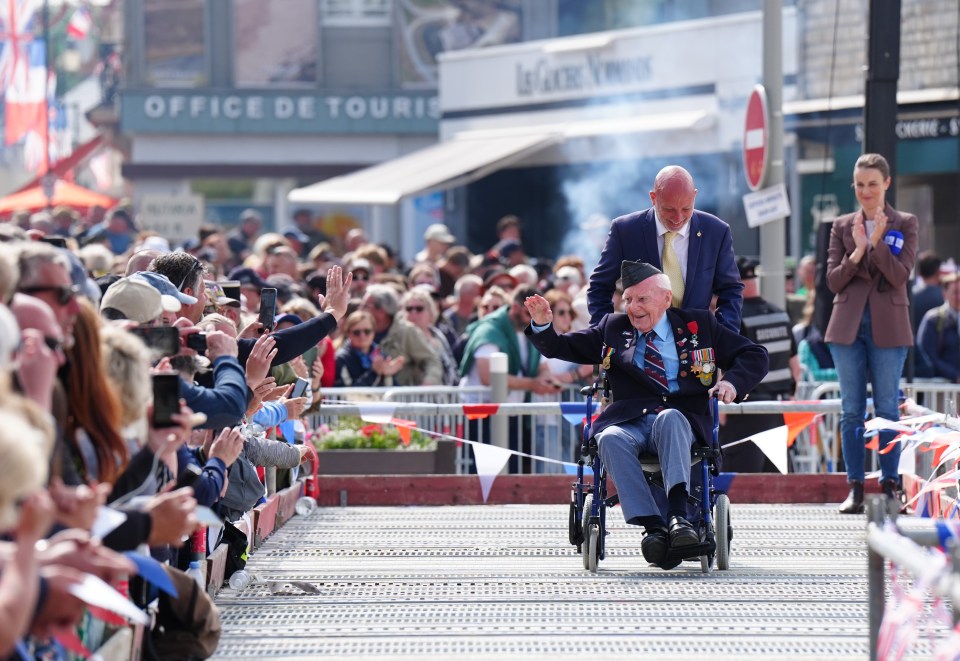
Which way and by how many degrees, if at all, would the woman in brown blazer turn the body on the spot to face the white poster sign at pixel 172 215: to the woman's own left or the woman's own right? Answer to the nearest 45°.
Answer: approximately 135° to the woman's own right

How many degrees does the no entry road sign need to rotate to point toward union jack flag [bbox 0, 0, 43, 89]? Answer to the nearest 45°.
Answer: approximately 45° to its right

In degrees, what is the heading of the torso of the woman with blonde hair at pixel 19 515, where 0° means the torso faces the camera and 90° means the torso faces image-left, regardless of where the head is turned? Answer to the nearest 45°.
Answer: approximately 270°

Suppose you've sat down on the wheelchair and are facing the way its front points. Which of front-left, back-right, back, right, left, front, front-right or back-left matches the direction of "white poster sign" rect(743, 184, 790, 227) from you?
back

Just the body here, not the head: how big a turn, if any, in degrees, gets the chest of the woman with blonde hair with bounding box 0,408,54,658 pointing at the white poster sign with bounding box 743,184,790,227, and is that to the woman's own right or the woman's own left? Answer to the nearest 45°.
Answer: approximately 45° to the woman's own left
